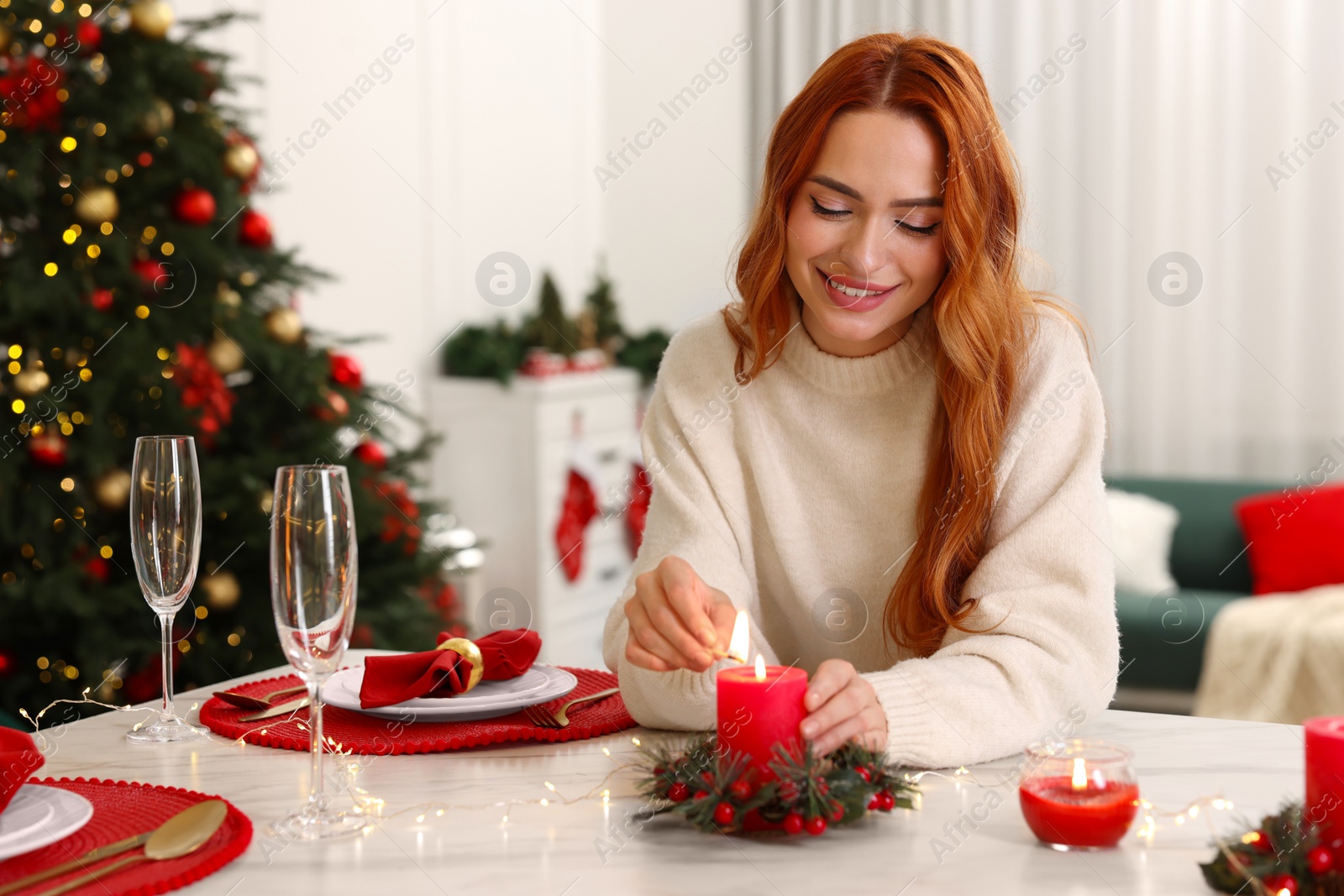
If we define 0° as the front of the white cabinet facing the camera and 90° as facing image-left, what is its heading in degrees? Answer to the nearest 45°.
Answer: approximately 315°

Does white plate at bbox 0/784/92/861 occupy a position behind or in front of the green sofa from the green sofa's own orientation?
in front

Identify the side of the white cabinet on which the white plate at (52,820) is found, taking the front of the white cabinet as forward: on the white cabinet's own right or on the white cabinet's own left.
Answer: on the white cabinet's own right

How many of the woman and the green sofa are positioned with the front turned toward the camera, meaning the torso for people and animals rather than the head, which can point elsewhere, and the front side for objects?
2

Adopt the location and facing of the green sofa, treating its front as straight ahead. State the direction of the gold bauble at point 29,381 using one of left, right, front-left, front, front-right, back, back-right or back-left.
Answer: front-right

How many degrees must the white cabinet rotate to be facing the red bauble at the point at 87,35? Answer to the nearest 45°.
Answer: approximately 45° to its right

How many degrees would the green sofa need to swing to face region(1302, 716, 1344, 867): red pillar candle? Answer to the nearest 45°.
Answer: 0° — it already faces it

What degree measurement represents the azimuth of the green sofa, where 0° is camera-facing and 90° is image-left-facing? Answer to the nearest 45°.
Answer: approximately 0°

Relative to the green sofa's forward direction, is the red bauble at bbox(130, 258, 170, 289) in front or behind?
in front

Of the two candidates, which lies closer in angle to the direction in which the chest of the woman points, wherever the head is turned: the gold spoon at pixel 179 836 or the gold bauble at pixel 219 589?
the gold spoon

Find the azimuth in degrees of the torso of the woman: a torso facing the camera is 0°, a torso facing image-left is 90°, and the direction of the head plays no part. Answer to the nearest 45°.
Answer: approximately 0°
